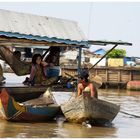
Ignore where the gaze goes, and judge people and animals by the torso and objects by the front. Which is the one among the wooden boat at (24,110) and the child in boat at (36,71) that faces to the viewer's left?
the wooden boat

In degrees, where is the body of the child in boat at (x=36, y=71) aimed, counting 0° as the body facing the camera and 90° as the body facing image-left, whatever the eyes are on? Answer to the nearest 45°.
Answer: approximately 315°

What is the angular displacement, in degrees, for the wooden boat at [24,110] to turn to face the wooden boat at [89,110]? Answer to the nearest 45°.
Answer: approximately 180°

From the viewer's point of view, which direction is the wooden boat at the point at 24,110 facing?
to the viewer's left

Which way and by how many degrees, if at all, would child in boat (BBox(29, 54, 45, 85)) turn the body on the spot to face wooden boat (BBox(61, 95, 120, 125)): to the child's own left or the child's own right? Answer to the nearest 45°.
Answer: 0° — they already face it

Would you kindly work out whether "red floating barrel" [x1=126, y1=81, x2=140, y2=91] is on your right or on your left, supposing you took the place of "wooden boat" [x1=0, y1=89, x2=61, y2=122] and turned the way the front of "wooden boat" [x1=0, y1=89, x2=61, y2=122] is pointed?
on your right

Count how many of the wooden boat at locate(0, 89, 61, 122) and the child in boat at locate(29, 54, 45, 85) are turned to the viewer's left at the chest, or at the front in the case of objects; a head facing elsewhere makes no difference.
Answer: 1

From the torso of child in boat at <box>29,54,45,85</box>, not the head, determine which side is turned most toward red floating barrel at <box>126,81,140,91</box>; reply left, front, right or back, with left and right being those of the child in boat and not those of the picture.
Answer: left
